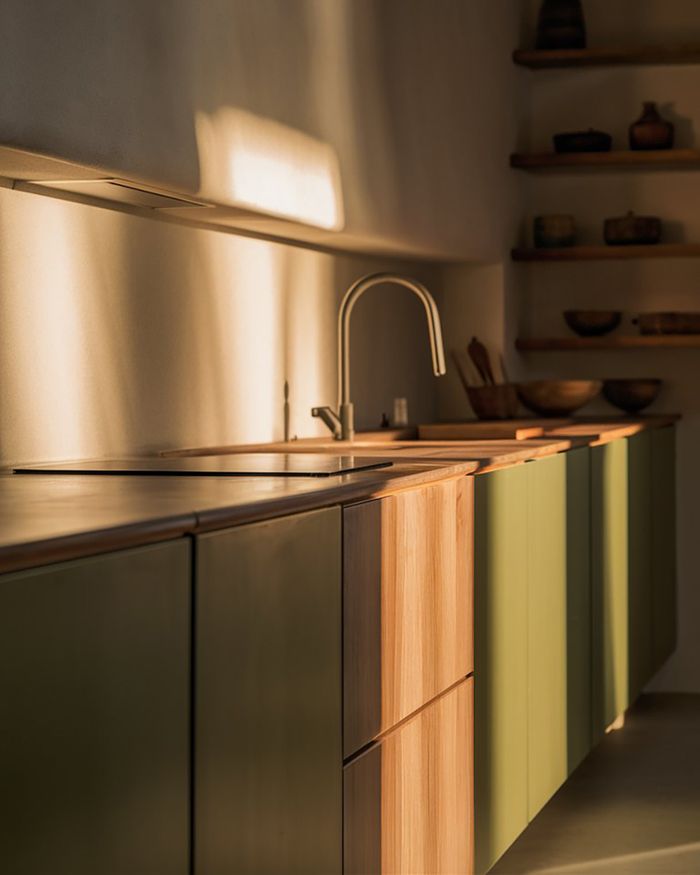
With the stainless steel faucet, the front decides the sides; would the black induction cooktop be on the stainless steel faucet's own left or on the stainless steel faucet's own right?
on the stainless steel faucet's own right

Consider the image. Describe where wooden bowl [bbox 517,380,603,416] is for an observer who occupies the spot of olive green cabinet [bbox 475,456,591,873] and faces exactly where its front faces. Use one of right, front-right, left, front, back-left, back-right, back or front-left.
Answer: back-left

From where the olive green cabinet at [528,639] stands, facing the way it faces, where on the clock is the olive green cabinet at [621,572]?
the olive green cabinet at [621,572] is roughly at 8 o'clock from the olive green cabinet at [528,639].

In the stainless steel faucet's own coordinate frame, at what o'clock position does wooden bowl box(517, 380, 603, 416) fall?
The wooden bowl is roughly at 10 o'clock from the stainless steel faucet.

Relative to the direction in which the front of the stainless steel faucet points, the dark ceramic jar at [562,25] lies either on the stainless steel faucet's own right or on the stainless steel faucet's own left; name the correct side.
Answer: on the stainless steel faucet's own left

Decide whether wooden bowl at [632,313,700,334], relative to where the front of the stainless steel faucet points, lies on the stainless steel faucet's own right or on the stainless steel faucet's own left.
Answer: on the stainless steel faucet's own left

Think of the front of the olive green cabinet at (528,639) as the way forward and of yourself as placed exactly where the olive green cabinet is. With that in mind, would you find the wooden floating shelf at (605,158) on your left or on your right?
on your left

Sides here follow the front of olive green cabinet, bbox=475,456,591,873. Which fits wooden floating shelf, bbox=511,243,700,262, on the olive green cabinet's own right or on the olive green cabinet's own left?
on the olive green cabinet's own left

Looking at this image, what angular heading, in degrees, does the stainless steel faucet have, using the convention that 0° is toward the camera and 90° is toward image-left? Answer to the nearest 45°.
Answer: approximately 270°

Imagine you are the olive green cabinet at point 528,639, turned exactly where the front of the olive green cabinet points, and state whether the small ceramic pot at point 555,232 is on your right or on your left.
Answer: on your left

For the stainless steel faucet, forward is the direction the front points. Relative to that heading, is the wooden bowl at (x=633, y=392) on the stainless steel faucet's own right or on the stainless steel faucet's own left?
on the stainless steel faucet's own left

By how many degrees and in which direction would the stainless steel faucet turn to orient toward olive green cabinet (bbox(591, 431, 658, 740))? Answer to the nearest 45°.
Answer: approximately 45° to its left

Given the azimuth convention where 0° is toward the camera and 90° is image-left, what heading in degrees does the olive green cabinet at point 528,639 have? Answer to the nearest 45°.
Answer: approximately 315°

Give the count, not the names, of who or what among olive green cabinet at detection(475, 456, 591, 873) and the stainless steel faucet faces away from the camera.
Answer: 0

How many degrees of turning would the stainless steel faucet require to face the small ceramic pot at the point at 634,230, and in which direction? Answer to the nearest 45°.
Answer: approximately 45° to its left

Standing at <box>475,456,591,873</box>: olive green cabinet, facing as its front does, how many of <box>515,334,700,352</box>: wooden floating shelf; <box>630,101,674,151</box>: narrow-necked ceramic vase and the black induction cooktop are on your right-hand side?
1
